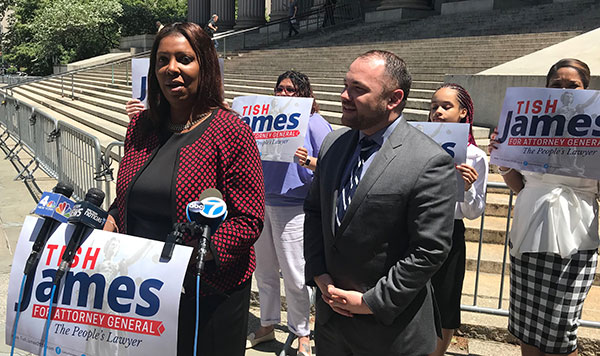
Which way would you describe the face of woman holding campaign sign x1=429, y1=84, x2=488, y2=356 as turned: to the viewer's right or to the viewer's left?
to the viewer's left

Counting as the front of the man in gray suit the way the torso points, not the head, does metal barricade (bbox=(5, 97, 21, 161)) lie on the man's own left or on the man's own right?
on the man's own right

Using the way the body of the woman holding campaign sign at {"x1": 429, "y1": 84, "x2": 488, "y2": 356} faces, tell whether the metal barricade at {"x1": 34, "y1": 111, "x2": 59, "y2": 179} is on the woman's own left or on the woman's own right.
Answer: on the woman's own right

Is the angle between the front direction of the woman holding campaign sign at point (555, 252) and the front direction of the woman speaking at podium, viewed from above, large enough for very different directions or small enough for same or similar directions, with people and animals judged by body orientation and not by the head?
same or similar directions

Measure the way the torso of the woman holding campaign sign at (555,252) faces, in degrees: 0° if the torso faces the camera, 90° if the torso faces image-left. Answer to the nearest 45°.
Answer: approximately 0°

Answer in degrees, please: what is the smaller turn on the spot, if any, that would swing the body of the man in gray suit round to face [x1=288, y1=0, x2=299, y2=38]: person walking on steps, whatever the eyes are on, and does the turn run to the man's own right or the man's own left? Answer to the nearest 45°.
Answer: approximately 135° to the man's own right

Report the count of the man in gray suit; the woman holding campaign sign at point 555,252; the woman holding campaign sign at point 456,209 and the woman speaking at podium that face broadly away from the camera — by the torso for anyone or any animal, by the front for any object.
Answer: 0

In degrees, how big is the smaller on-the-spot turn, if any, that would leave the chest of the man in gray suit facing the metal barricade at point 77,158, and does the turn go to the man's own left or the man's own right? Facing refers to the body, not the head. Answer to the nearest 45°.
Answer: approximately 90° to the man's own right

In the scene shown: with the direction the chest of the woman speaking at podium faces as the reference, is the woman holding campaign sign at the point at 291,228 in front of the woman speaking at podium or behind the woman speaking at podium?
behind

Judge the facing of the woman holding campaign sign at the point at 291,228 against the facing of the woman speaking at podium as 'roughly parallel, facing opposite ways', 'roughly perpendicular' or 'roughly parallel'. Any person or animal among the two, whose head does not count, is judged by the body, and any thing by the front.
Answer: roughly parallel

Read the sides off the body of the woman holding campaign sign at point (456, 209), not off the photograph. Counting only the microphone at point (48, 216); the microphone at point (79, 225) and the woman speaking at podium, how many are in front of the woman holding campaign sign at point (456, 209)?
3

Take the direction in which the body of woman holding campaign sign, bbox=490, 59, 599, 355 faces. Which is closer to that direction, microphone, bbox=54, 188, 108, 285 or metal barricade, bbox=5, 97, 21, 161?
the microphone

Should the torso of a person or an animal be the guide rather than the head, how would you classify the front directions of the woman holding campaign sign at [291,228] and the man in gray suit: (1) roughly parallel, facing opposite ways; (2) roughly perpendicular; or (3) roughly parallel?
roughly parallel
